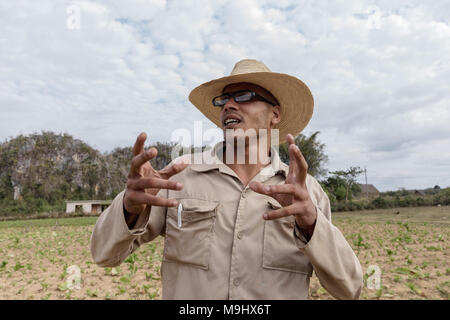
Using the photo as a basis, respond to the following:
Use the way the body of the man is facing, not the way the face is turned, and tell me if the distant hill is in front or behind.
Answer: behind

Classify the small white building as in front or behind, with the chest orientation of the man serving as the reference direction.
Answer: behind

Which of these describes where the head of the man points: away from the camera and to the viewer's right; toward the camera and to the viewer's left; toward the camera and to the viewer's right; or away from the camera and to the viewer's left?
toward the camera and to the viewer's left

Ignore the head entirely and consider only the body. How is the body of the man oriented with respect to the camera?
toward the camera
